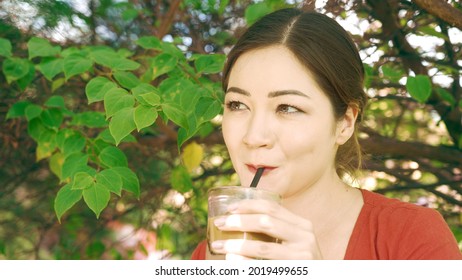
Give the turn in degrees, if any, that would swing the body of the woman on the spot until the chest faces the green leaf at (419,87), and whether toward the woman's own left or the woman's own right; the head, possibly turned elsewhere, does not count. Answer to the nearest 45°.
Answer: approximately 180°

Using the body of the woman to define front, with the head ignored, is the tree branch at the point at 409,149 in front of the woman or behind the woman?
behind

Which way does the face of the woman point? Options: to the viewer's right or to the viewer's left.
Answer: to the viewer's left

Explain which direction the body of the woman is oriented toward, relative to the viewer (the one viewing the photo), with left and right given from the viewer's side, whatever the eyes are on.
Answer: facing the viewer and to the left of the viewer
